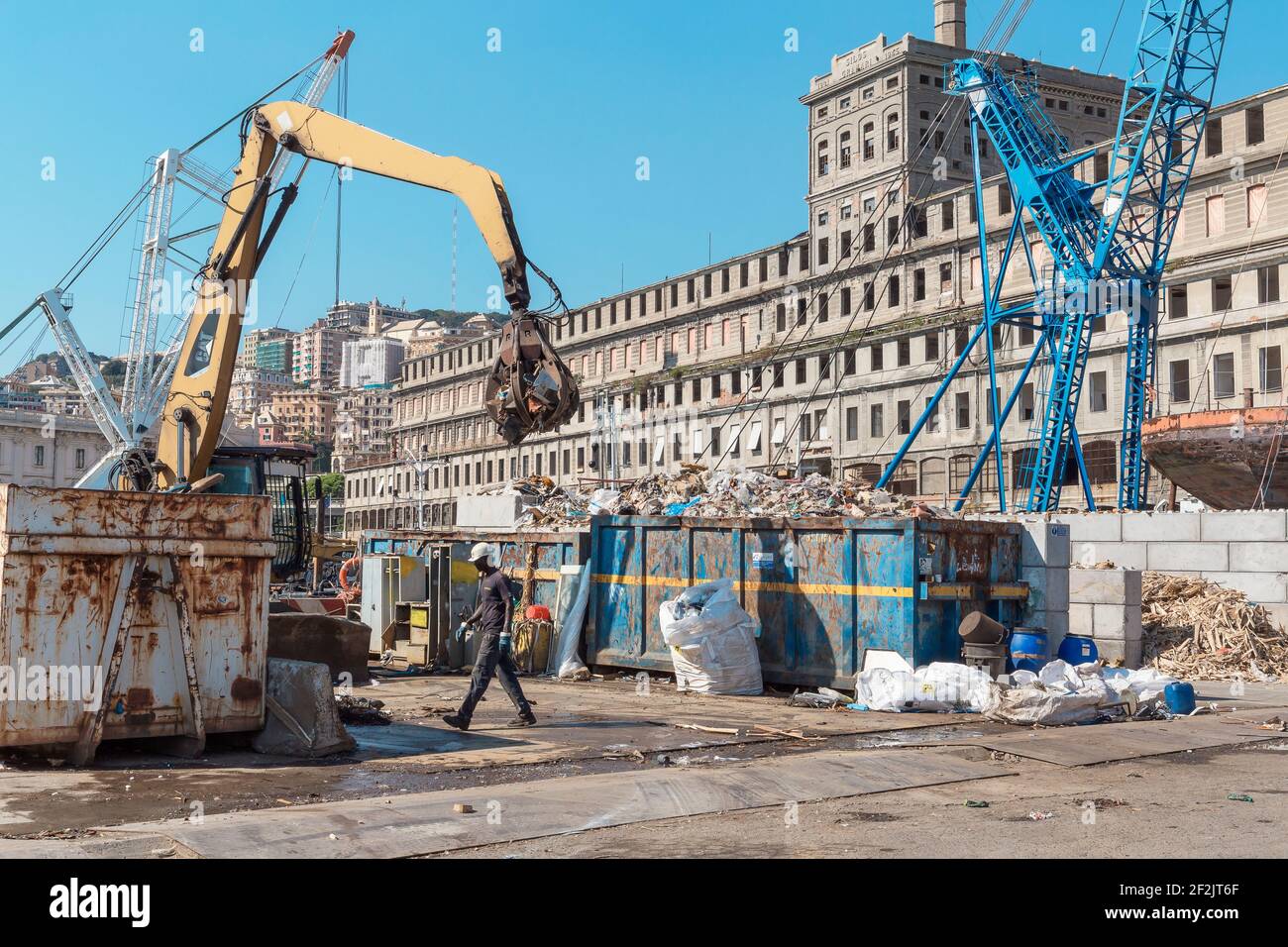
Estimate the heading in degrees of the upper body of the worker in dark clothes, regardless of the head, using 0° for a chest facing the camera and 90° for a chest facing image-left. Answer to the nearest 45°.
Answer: approximately 90°

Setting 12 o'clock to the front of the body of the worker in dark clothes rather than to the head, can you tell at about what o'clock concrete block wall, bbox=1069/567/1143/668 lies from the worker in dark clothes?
The concrete block wall is roughly at 5 o'clock from the worker in dark clothes.

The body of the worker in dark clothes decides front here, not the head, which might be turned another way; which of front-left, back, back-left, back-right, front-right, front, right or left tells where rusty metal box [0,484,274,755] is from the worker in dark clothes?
front-left

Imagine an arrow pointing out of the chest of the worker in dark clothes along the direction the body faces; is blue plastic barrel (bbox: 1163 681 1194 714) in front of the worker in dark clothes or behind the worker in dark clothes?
behind

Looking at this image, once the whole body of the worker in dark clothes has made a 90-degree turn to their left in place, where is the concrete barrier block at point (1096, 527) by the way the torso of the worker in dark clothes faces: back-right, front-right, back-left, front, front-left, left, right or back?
back-left
